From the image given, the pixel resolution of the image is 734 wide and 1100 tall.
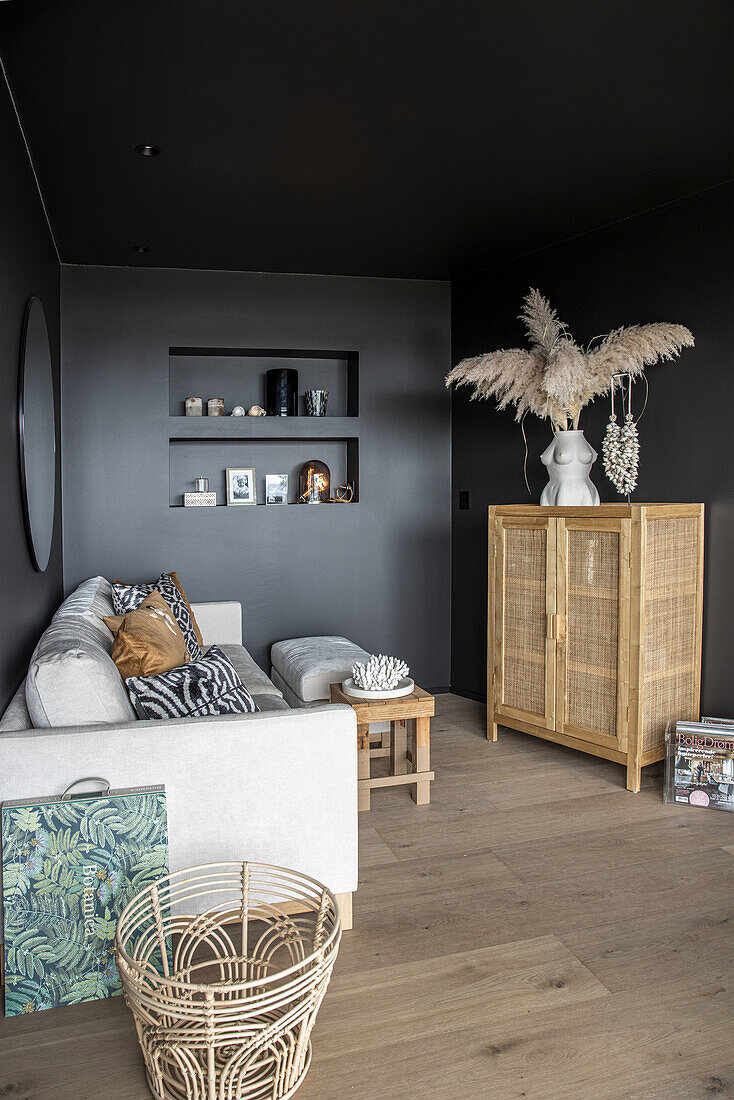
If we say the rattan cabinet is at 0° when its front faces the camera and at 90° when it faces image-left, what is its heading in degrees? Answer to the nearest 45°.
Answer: approximately 45°

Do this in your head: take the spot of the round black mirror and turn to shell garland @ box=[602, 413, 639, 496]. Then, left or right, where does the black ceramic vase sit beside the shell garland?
left

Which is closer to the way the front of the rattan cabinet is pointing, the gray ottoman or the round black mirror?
the round black mirror

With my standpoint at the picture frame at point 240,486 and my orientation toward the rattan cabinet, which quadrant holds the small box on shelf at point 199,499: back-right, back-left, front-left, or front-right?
back-right

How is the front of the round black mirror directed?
to the viewer's right

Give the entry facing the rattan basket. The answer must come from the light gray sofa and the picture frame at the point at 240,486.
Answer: the picture frame

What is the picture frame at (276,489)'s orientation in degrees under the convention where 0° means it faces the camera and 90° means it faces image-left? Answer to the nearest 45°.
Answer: approximately 0°

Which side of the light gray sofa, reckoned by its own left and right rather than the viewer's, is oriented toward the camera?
right

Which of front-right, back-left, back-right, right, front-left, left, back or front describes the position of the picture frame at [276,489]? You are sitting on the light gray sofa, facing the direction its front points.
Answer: left

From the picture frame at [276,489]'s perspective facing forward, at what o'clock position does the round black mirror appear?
The round black mirror is roughly at 1 o'clock from the picture frame.

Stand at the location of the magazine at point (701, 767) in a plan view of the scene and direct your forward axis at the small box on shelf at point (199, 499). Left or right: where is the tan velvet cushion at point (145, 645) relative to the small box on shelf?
left

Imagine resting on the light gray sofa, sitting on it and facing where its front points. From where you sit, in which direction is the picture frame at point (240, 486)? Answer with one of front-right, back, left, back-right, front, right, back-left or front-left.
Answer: left

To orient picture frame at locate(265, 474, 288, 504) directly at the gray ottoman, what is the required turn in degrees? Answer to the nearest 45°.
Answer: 0° — it already faces it

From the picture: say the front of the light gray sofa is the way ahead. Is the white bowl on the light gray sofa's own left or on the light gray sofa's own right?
on the light gray sofa's own left
